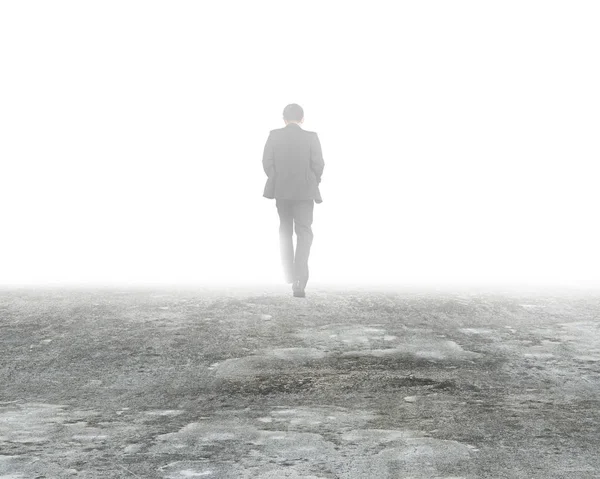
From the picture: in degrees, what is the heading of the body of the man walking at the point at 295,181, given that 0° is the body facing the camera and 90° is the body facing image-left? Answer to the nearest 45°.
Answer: approximately 180°
